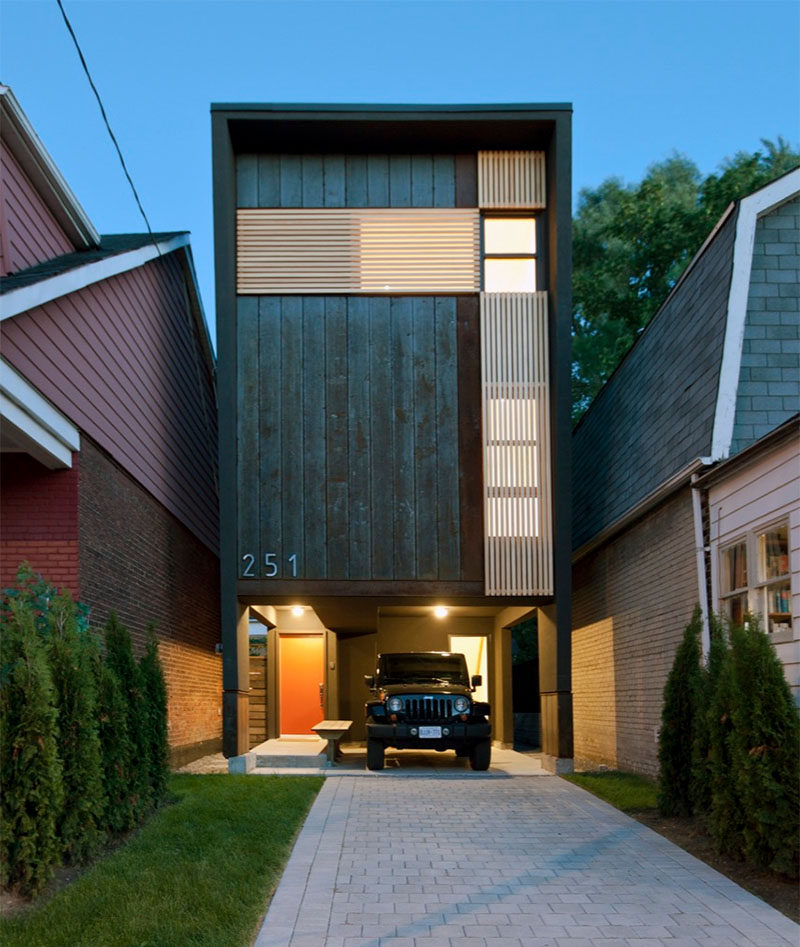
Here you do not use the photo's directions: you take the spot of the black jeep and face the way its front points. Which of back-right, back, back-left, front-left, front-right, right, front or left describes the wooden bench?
back-right

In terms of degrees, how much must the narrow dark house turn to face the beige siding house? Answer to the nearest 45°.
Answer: approximately 45° to its left

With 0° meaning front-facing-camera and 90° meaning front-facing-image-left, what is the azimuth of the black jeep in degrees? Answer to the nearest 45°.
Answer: approximately 0°
